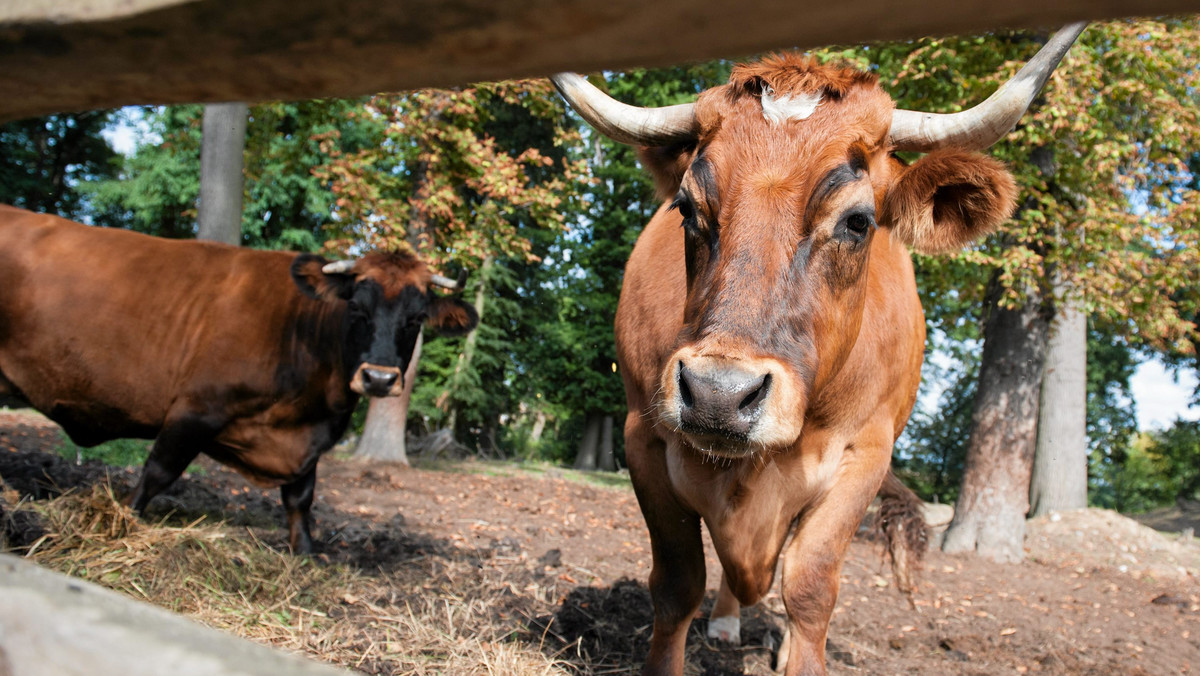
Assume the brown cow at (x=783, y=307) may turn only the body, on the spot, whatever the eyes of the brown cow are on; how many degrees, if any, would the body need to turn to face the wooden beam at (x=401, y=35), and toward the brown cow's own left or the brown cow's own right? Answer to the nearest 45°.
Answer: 0° — it already faces it

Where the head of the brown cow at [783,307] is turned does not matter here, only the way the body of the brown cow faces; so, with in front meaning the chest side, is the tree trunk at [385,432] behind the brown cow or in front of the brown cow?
behind

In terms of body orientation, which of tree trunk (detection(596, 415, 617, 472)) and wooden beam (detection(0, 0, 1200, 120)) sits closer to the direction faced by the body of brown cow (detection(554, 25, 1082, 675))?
the wooden beam

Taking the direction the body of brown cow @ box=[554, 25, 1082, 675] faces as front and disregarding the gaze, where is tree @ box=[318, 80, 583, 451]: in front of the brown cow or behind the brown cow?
behind

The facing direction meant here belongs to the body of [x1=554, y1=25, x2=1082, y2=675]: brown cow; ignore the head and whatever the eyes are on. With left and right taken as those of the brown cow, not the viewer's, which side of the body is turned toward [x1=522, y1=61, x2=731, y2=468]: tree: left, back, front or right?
back

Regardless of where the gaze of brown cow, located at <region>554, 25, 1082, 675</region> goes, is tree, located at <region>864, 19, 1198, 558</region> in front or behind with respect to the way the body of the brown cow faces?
behind

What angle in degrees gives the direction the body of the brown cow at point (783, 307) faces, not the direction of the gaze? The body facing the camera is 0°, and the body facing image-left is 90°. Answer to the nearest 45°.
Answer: approximately 0°

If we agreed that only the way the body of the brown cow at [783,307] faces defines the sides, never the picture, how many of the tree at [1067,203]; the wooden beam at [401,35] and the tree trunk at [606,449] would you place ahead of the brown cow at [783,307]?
1

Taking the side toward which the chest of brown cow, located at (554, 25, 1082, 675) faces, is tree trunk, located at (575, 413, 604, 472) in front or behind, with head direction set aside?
behind
